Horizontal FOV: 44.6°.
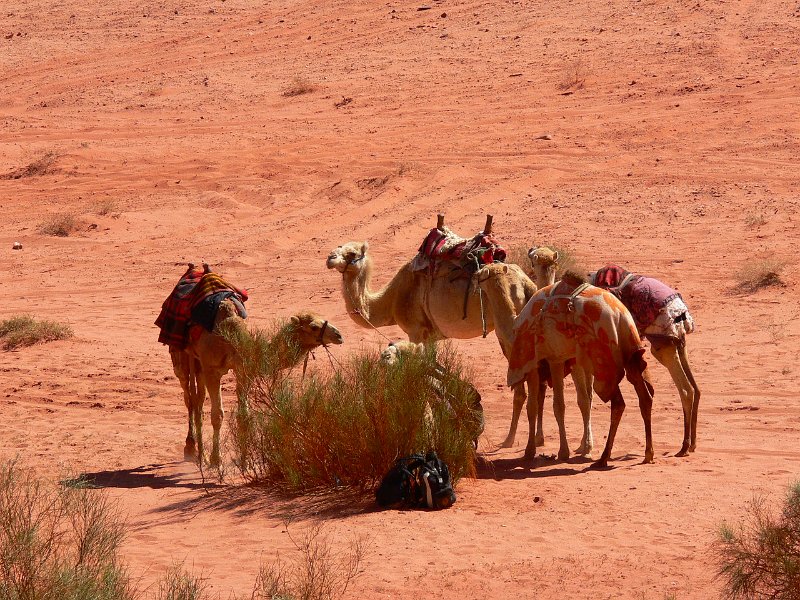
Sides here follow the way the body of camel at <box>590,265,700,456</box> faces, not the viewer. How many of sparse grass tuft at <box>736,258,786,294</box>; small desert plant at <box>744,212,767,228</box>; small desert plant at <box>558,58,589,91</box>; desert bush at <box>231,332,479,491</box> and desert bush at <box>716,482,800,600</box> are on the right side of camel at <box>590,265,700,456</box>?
3

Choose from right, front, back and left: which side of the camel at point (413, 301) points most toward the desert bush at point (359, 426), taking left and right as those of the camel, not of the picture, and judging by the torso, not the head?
left

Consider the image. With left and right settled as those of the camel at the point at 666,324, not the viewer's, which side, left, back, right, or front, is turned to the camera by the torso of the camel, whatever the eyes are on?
left

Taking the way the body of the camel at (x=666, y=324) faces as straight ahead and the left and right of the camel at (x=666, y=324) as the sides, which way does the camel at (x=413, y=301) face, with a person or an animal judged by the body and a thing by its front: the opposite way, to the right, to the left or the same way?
the same way

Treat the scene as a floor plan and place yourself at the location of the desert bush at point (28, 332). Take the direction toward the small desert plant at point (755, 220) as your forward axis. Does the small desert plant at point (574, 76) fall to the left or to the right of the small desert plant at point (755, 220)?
left

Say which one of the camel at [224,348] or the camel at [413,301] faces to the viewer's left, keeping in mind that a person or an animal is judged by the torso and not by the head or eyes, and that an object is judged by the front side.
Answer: the camel at [413,301]

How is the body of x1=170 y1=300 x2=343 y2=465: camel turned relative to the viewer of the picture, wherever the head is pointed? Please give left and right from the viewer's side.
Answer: facing the viewer and to the right of the viewer

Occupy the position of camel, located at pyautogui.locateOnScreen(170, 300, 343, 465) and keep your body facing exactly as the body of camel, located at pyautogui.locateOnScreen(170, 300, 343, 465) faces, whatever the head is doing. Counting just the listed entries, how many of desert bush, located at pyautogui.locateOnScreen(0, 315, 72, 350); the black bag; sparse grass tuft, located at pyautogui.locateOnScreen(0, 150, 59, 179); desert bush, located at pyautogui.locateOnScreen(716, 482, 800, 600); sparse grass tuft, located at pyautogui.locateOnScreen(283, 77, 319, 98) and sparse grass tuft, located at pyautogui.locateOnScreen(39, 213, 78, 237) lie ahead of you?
2

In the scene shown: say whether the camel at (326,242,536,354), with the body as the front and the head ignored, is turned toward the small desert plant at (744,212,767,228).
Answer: no

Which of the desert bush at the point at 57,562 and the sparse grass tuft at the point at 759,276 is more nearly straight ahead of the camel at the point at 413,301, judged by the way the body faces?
the desert bush

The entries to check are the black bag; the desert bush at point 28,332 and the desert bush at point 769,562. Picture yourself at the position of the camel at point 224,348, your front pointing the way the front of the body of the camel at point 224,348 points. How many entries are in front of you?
2

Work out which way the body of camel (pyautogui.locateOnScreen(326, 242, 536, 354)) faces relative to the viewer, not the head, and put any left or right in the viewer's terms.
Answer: facing to the left of the viewer

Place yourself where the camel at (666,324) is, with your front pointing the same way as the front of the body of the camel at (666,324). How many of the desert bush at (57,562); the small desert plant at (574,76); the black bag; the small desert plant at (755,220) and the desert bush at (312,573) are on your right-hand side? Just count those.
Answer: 2

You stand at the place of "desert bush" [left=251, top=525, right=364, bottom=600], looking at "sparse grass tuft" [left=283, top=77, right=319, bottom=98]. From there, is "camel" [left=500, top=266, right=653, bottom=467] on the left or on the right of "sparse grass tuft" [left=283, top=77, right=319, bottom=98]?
right

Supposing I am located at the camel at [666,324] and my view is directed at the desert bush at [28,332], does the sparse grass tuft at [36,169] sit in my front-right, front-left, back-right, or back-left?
front-right

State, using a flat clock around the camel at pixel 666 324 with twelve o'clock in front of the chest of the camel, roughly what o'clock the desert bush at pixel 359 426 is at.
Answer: The desert bush is roughly at 11 o'clock from the camel.

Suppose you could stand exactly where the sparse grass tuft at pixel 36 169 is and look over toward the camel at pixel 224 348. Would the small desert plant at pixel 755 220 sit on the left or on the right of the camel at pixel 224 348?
left

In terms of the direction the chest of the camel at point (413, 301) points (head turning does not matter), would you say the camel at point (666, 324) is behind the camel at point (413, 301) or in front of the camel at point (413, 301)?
behind

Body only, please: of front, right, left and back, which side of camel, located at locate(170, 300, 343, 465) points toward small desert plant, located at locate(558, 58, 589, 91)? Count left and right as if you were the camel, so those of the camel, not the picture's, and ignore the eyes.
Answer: left

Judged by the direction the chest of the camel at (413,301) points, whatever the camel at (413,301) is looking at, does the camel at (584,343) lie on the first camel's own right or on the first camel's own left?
on the first camel's own left
